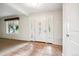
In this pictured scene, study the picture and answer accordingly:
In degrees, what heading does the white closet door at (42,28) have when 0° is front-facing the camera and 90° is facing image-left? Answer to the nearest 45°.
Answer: approximately 45°
